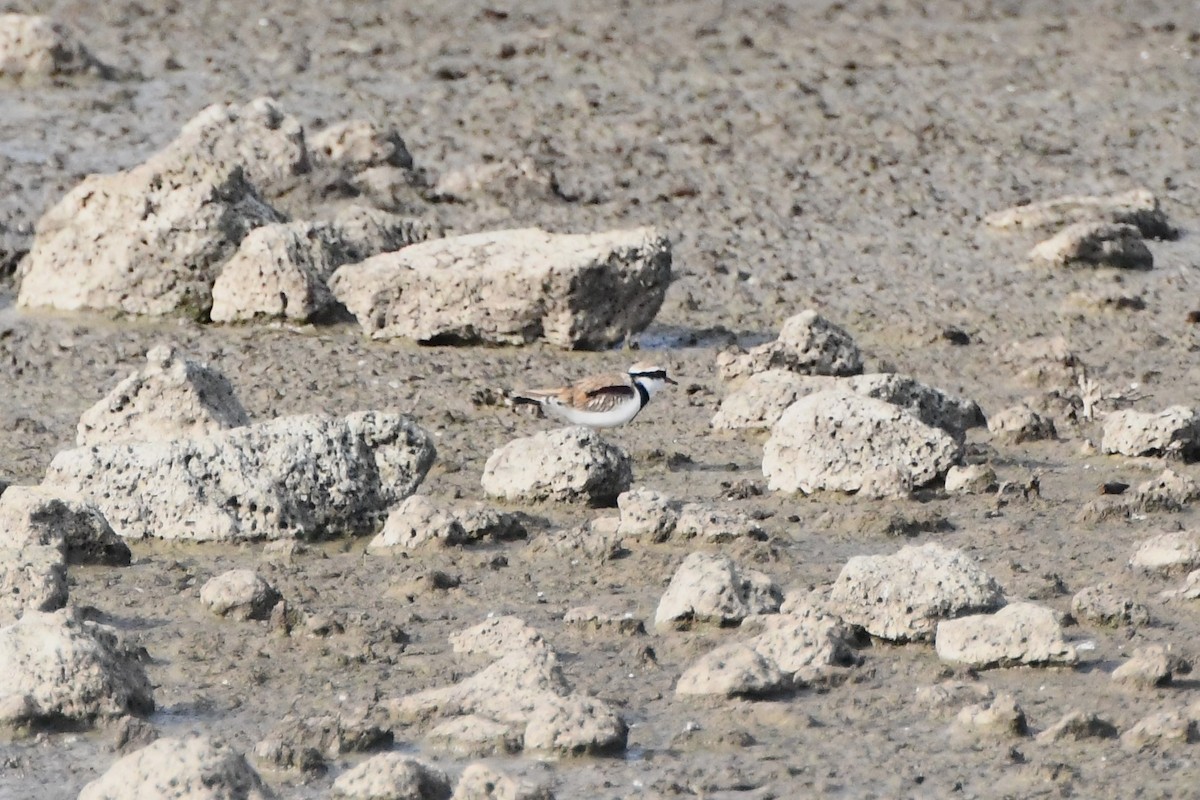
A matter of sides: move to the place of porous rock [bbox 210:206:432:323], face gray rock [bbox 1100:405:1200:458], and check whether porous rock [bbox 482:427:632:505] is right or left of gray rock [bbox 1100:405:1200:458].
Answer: right

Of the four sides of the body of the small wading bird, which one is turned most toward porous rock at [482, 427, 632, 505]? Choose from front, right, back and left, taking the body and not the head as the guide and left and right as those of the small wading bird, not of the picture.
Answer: right

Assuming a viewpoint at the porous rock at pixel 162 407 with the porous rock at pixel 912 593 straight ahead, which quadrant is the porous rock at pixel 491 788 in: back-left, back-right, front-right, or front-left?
front-right

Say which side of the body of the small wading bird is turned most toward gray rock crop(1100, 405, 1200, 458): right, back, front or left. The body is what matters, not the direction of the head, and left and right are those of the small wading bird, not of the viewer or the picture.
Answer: front

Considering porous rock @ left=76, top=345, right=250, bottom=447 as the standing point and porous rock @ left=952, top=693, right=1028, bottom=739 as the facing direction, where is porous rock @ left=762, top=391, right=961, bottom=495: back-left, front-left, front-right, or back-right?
front-left

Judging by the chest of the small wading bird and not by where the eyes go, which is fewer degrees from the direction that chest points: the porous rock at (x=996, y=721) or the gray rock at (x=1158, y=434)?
the gray rock

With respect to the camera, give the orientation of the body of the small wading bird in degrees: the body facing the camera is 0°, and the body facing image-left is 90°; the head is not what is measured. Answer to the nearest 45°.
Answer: approximately 270°

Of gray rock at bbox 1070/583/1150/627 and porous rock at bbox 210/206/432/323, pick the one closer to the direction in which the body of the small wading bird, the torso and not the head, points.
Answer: the gray rock

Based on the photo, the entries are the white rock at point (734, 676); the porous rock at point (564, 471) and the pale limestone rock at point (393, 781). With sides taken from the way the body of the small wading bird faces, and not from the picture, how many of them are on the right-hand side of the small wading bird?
3

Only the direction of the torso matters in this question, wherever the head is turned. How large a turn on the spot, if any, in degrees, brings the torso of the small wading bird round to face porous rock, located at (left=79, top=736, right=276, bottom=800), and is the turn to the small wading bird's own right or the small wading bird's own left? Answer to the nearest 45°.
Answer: approximately 90° to the small wading bird's own right

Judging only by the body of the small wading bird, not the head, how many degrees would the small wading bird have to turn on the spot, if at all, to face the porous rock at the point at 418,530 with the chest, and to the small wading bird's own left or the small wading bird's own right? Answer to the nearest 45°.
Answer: approximately 90° to the small wading bird's own right

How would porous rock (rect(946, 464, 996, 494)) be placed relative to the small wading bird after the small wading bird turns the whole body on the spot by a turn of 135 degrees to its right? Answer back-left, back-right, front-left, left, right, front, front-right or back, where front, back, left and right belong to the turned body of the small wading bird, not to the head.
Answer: left

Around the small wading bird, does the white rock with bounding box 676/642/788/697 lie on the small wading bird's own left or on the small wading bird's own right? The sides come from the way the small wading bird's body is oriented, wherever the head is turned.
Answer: on the small wading bird's own right

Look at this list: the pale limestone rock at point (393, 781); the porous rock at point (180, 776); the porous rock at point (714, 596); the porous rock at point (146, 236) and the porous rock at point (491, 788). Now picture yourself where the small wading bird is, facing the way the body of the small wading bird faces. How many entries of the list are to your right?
4

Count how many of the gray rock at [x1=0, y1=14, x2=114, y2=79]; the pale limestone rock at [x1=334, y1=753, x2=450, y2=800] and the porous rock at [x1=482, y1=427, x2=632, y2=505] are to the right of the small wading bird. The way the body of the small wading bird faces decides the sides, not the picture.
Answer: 2

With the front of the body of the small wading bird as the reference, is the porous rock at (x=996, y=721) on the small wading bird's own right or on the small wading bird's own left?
on the small wading bird's own right
